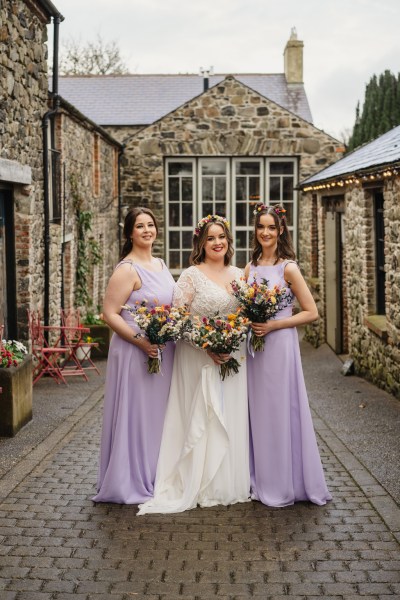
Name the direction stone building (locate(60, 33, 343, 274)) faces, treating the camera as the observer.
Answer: facing the viewer

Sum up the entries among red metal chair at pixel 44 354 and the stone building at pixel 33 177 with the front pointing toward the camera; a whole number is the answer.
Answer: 0

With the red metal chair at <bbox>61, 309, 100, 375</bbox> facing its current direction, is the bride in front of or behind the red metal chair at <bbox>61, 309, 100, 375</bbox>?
in front

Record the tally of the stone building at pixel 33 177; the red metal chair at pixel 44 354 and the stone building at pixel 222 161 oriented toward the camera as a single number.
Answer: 1

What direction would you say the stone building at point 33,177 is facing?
to the viewer's right

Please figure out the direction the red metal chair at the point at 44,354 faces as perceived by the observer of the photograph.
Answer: facing to the right of the viewer

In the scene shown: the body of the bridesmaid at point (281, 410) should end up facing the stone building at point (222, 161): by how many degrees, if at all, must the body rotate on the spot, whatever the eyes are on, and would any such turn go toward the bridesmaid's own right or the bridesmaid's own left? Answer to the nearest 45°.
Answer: approximately 135° to the bridesmaid's own right

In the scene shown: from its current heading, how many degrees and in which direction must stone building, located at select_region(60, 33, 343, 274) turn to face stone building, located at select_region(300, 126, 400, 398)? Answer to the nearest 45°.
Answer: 0° — it already faces it

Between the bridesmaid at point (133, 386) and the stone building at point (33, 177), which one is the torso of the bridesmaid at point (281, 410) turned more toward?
the bridesmaid

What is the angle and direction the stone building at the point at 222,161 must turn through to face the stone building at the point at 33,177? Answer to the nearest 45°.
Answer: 0° — it already faces it

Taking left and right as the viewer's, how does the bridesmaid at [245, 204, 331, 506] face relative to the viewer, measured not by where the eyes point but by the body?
facing the viewer and to the left of the viewer

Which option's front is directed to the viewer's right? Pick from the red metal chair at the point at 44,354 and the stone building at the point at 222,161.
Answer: the red metal chair
